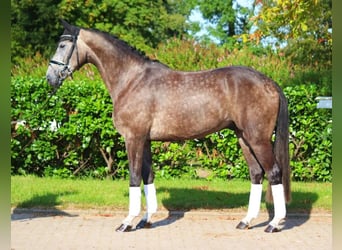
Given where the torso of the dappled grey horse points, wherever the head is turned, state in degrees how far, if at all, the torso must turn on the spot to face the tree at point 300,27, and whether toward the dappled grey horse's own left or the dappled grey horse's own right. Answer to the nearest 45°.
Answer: approximately 135° to the dappled grey horse's own right

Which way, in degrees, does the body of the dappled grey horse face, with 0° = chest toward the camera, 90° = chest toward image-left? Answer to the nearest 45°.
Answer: approximately 90°
